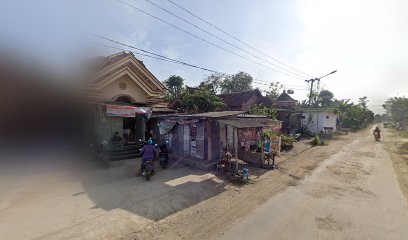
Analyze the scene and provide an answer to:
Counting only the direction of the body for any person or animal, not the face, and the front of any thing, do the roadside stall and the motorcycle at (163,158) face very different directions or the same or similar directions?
very different directions

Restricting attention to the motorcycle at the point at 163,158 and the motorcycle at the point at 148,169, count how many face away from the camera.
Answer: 2

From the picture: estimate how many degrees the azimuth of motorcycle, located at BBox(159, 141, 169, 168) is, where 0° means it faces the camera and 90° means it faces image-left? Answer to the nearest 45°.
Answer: approximately 180°

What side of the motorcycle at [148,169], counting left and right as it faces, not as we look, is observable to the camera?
back

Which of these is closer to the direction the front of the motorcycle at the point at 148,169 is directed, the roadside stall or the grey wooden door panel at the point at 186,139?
the grey wooden door panel

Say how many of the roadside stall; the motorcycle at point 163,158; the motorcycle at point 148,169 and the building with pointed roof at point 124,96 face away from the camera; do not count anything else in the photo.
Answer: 2

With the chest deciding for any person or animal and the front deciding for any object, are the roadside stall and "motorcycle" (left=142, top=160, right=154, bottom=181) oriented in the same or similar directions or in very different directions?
very different directions

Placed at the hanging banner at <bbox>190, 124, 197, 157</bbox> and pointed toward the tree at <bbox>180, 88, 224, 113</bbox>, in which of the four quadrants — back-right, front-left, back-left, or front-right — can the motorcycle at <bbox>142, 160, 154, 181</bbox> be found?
back-left

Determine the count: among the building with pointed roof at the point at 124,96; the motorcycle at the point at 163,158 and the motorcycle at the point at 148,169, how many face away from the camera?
2

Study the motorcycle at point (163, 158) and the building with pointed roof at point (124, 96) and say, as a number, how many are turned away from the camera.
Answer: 1

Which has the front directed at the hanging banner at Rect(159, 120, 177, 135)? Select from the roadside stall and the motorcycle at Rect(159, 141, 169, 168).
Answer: the motorcycle
